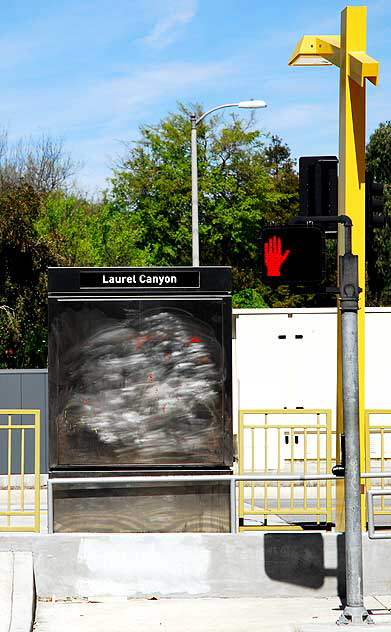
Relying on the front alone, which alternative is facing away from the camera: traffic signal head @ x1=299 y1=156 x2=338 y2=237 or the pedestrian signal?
the traffic signal head

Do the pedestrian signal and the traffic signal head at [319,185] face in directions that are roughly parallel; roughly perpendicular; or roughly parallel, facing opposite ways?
roughly parallel, facing opposite ways

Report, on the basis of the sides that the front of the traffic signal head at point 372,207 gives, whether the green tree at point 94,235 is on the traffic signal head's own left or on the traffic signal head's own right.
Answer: on the traffic signal head's own left

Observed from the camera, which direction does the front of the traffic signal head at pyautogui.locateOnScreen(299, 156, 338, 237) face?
facing away from the viewer

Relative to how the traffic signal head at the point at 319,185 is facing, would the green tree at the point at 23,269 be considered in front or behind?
in front

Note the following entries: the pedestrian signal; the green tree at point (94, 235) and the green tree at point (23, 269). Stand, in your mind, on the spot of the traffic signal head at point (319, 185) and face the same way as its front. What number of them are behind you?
1

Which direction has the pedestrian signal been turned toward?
toward the camera

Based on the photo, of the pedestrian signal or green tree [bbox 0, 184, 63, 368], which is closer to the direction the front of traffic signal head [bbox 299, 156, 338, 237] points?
the green tree

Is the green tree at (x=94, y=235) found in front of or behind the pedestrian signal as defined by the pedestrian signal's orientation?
behind
